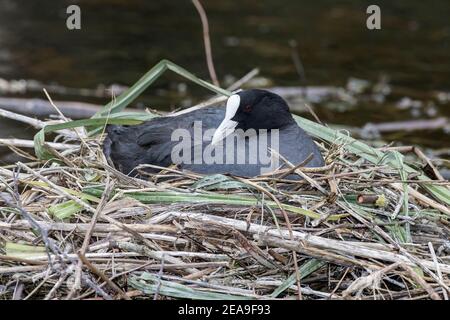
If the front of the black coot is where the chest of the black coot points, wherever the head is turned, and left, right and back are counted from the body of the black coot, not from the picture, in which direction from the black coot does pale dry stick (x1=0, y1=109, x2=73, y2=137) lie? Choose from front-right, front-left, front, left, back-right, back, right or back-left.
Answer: back

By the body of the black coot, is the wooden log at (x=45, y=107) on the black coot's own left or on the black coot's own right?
on the black coot's own left

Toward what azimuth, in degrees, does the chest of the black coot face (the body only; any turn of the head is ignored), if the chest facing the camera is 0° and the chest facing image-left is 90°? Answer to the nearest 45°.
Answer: approximately 270°

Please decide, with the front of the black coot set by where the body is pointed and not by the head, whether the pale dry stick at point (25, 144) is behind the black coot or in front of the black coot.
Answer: behind
